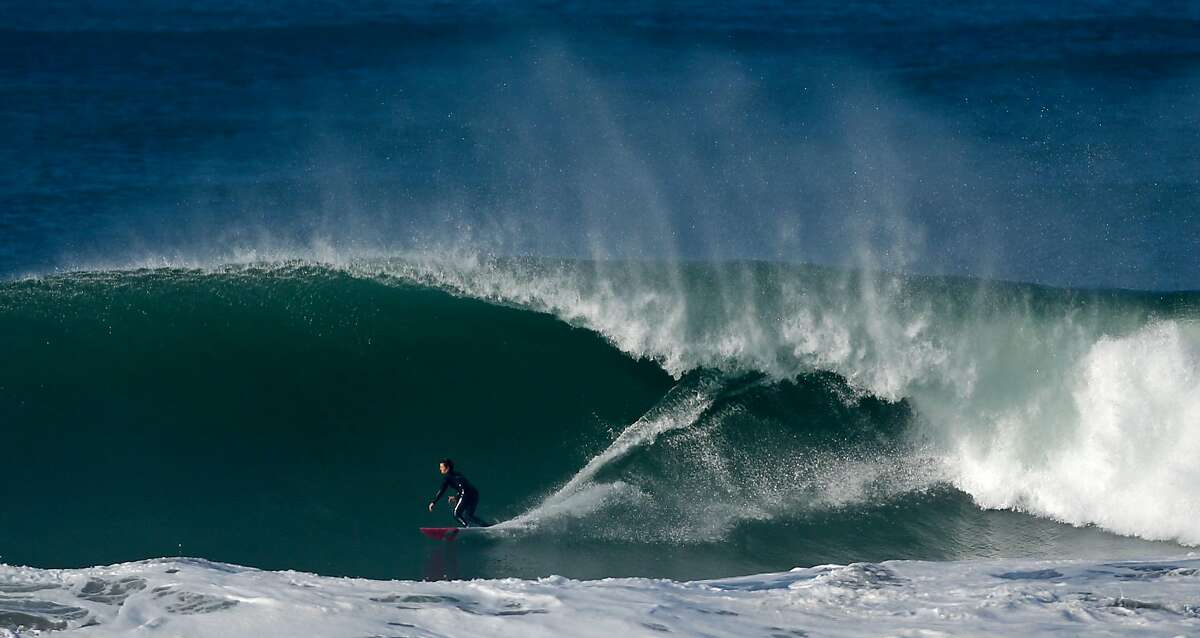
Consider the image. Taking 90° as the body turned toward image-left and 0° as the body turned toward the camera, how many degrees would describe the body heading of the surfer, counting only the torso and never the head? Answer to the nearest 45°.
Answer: approximately 90°

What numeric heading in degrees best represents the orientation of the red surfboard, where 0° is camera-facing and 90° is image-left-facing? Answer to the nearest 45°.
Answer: approximately 90°
